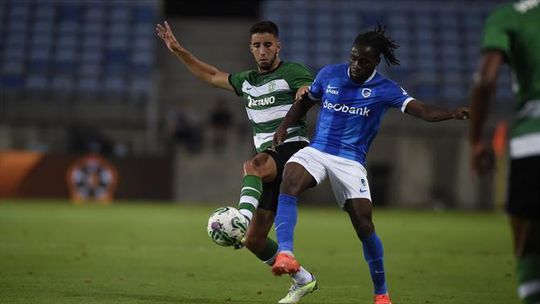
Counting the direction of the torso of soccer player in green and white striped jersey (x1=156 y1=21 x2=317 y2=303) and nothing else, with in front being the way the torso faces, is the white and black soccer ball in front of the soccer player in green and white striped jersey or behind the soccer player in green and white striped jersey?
in front

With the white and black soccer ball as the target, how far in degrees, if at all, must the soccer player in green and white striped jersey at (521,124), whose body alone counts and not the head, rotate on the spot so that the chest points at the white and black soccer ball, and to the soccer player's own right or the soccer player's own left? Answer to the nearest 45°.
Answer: approximately 45° to the soccer player's own left

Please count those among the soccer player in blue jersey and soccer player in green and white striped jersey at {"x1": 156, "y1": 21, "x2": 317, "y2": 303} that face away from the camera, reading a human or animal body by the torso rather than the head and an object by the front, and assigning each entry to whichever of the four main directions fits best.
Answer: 0

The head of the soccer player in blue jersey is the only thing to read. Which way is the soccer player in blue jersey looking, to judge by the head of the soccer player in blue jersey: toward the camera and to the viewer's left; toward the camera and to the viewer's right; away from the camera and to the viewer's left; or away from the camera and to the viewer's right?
toward the camera and to the viewer's left

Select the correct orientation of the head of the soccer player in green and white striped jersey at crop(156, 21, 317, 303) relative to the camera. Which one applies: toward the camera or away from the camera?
toward the camera

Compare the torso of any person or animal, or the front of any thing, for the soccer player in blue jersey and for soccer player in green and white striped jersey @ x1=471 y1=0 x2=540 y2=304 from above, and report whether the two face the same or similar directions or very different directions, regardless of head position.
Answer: very different directions

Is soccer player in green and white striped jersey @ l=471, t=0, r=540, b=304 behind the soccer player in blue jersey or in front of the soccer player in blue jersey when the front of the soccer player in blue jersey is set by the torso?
in front

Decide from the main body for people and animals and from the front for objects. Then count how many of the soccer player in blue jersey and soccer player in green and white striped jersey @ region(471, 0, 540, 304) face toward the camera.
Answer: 1

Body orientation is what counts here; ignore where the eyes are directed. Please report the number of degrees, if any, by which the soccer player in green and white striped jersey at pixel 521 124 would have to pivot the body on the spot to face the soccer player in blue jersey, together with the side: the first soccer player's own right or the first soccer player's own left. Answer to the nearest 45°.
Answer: approximately 45° to the first soccer player's own left

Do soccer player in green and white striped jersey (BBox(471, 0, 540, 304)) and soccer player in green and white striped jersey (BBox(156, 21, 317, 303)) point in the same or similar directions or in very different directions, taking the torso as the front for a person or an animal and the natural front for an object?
very different directions
